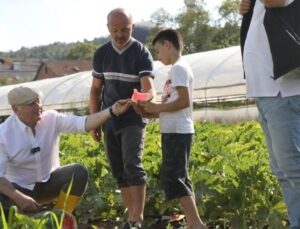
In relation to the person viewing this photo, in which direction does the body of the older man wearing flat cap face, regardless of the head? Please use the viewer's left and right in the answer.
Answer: facing the viewer and to the right of the viewer

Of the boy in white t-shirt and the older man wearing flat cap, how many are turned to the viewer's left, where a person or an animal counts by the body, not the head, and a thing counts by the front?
1

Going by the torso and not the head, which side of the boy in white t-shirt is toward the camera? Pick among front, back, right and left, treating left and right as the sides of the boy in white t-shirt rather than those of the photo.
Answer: left

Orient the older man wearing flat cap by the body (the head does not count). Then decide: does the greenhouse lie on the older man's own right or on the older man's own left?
on the older man's own left

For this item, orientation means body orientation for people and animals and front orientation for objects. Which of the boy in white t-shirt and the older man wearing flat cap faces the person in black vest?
the older man wearing flat cap

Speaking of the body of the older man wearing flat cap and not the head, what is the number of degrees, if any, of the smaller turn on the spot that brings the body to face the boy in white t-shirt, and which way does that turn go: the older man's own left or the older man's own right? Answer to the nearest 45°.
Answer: approximately 45° to the older man's own left

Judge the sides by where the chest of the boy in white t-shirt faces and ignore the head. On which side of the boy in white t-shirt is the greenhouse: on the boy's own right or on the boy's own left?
on the boy's own right

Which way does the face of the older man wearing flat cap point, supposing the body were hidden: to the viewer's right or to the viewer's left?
to the viewer's right

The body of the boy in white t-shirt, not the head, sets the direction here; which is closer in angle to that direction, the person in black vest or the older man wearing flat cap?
the older man wearing flat cap

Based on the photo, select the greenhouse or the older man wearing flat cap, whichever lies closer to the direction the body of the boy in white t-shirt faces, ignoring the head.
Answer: the older man wearing flat cap

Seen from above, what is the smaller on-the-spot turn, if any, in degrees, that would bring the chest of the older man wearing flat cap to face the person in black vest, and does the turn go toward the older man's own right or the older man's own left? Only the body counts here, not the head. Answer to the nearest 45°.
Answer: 0° — they already face them

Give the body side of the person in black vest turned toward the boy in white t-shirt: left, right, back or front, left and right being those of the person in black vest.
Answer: right

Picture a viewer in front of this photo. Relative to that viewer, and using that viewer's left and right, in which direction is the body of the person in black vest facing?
facing the viewer and to the left of the viewer

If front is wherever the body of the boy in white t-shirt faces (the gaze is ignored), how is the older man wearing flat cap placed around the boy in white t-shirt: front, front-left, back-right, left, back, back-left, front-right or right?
front
